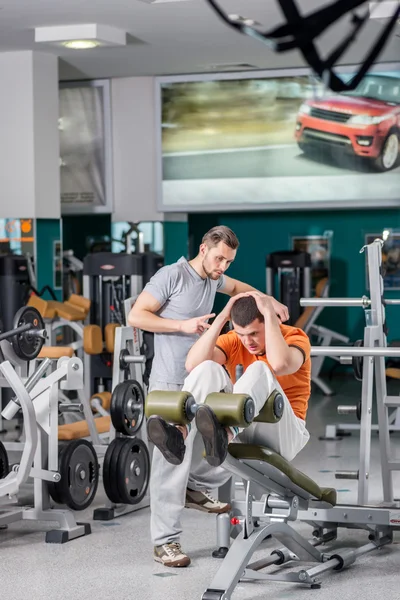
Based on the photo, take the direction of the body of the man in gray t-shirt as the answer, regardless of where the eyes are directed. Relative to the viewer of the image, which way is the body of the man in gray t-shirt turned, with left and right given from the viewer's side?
facing the viewer and to the right of the viewer

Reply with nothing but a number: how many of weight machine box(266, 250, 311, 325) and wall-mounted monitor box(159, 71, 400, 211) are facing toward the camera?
2

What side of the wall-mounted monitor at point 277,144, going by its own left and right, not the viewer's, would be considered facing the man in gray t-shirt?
front

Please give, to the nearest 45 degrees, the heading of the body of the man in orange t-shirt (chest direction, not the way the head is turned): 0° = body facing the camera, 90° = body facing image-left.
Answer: approximately 45°

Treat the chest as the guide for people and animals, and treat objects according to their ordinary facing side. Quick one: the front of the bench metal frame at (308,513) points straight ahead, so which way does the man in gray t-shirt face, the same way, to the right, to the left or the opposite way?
to the left

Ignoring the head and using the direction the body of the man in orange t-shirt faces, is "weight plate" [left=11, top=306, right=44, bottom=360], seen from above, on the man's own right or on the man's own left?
on the man's own right

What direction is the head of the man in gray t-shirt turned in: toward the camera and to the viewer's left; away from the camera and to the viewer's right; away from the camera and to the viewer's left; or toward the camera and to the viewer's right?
toward the camera and to the viewer's right

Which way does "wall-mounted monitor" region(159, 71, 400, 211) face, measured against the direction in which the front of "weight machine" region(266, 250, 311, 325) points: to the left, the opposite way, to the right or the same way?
the same way

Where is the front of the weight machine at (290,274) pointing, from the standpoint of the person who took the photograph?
facing the viewer

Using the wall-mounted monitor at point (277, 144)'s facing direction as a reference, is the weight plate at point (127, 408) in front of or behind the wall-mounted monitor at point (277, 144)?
in front

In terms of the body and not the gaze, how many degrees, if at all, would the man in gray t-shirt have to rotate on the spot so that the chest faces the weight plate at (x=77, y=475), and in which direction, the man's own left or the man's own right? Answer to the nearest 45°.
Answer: approximately 180°

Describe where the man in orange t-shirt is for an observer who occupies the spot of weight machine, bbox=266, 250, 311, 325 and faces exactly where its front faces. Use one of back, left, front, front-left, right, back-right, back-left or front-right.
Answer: front

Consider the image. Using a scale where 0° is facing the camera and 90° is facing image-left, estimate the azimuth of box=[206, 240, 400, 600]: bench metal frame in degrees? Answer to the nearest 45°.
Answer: approximately 45°

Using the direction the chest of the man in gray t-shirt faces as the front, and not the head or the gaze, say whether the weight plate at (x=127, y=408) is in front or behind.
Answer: behind

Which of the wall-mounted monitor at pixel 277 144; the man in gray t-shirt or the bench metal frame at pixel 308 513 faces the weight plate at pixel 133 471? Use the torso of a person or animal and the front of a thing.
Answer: the wall-mounted monitor

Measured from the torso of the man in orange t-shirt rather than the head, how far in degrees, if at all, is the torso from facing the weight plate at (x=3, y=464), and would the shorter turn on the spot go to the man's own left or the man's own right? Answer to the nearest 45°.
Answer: approximately 90° to the man's own right
